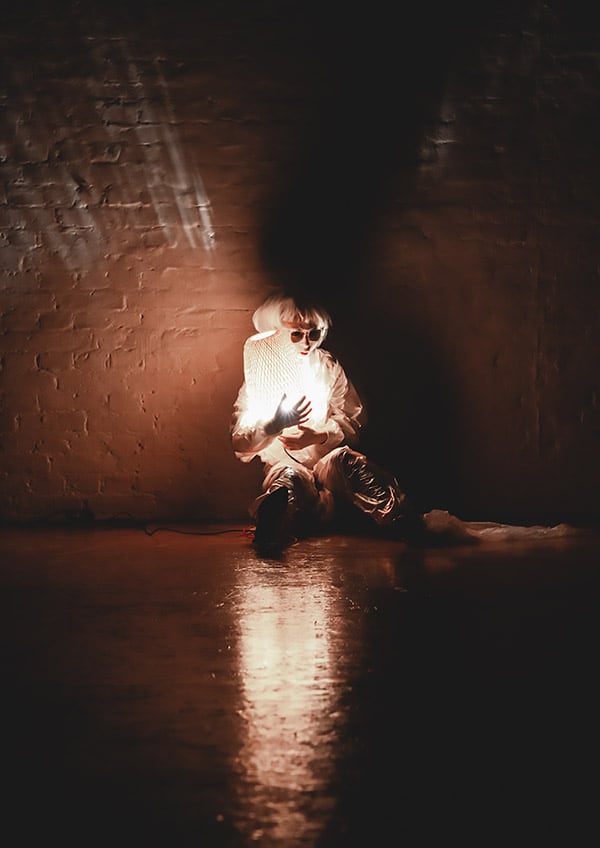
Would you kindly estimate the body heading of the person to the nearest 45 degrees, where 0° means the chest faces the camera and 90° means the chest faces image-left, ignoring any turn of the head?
approximately 0°

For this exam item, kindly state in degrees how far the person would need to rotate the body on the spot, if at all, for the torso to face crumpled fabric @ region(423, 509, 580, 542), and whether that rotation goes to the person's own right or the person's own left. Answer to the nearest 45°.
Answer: approximately 90° to the person's own left
